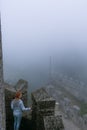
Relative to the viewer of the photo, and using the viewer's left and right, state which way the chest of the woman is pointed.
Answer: facing away from the viewer and to the right of the viewer
